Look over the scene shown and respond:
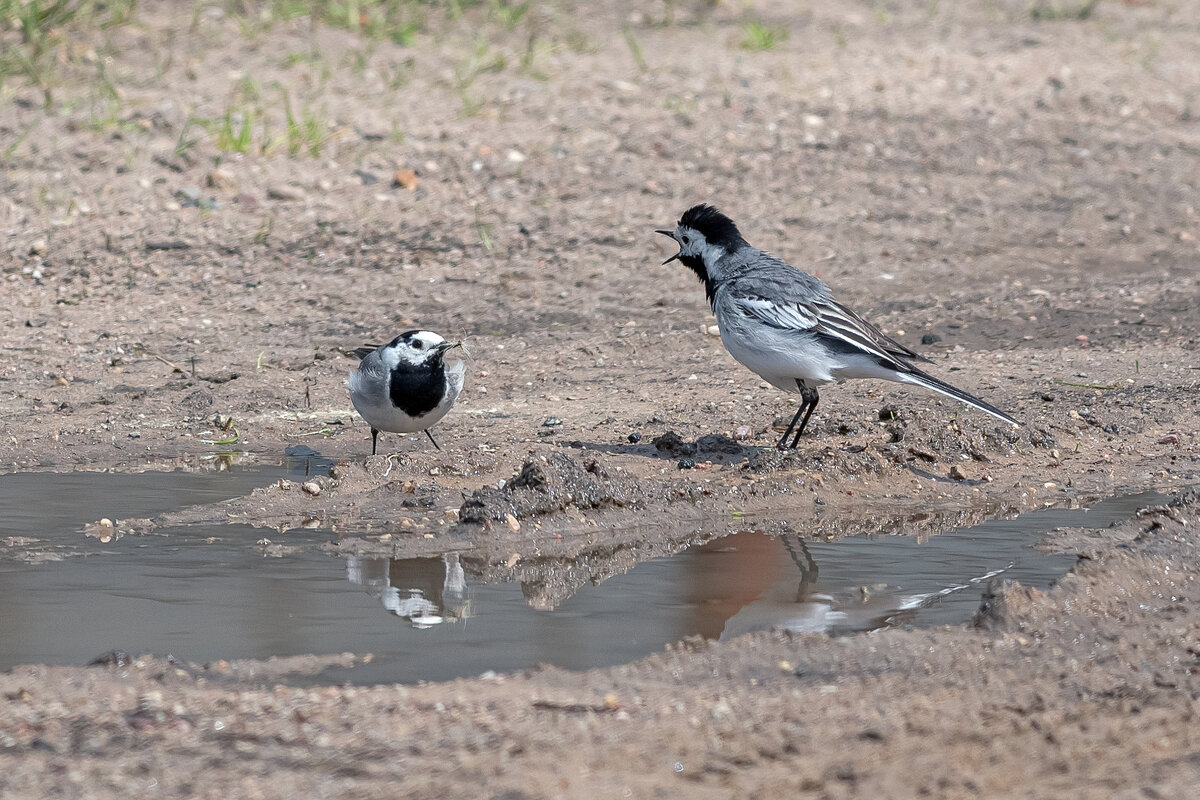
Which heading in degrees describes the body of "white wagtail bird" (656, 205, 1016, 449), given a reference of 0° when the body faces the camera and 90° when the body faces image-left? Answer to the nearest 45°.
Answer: approximately 90°

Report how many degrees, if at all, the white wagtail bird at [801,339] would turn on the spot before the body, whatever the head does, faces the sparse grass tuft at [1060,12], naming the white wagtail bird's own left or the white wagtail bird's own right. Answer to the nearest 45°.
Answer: approximately 90° to the white wagtail bird's own right

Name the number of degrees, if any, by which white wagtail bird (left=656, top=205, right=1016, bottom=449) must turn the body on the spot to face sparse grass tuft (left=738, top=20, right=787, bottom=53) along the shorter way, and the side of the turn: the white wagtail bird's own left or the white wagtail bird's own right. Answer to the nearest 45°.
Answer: approximately 90° to the white wagtail bird's own right

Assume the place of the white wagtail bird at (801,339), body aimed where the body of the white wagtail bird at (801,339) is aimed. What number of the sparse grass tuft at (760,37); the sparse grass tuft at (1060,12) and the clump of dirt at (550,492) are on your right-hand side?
2

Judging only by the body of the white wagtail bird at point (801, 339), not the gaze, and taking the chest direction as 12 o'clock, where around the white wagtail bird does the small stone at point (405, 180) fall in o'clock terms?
The small stone is roughly at 2 o'clock from the white wagtail bird.

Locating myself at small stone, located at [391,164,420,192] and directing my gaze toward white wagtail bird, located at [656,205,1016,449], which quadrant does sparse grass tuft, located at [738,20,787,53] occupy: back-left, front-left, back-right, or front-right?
back-left
